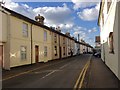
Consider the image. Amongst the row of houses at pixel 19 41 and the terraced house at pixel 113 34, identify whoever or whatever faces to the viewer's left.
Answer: the terraced house

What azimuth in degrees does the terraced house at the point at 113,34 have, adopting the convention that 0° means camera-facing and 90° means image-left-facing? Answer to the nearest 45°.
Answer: approximately 90°

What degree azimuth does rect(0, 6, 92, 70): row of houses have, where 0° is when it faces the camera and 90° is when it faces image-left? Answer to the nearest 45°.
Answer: approximately 315°

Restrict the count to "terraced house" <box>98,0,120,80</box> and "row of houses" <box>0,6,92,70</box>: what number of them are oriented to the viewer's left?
1

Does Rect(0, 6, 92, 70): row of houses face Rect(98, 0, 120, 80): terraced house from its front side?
yes

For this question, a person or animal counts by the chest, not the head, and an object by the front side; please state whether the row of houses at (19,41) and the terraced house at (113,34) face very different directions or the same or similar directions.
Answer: very different directions
